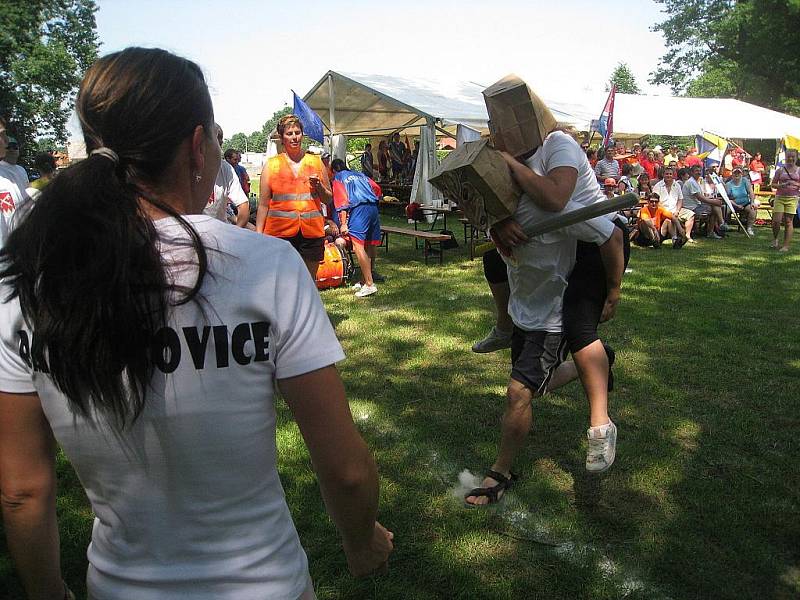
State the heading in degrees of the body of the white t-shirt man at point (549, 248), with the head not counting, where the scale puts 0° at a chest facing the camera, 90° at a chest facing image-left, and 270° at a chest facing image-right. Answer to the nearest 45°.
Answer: approximately 45°

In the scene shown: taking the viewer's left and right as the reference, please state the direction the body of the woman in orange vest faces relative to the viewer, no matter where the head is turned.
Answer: facing the viewer

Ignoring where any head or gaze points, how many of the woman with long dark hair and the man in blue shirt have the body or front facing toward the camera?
0

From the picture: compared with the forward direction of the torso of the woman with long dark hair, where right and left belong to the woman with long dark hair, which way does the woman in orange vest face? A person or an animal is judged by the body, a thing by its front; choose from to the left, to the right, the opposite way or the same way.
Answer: the opposite way

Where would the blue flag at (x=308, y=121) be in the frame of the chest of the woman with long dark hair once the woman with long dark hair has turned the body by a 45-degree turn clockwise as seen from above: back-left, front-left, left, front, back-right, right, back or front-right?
front-left

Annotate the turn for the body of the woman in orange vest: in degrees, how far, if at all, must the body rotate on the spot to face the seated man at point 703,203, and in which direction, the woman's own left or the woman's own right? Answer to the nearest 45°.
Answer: approximately 135° to the woman's own left

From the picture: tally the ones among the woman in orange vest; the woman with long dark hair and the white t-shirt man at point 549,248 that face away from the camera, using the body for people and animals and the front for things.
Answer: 1

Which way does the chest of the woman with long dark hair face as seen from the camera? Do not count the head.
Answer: away from the camera

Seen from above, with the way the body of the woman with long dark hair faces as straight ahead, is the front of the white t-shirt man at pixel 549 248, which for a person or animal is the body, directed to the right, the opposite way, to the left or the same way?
to the left

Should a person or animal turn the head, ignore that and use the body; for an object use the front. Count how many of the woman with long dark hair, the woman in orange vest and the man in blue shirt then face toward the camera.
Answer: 1

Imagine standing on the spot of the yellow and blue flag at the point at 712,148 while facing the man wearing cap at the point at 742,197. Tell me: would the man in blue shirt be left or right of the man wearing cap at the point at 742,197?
right

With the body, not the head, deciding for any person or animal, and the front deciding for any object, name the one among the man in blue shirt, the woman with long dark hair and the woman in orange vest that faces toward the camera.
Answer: the woman in orange vest
